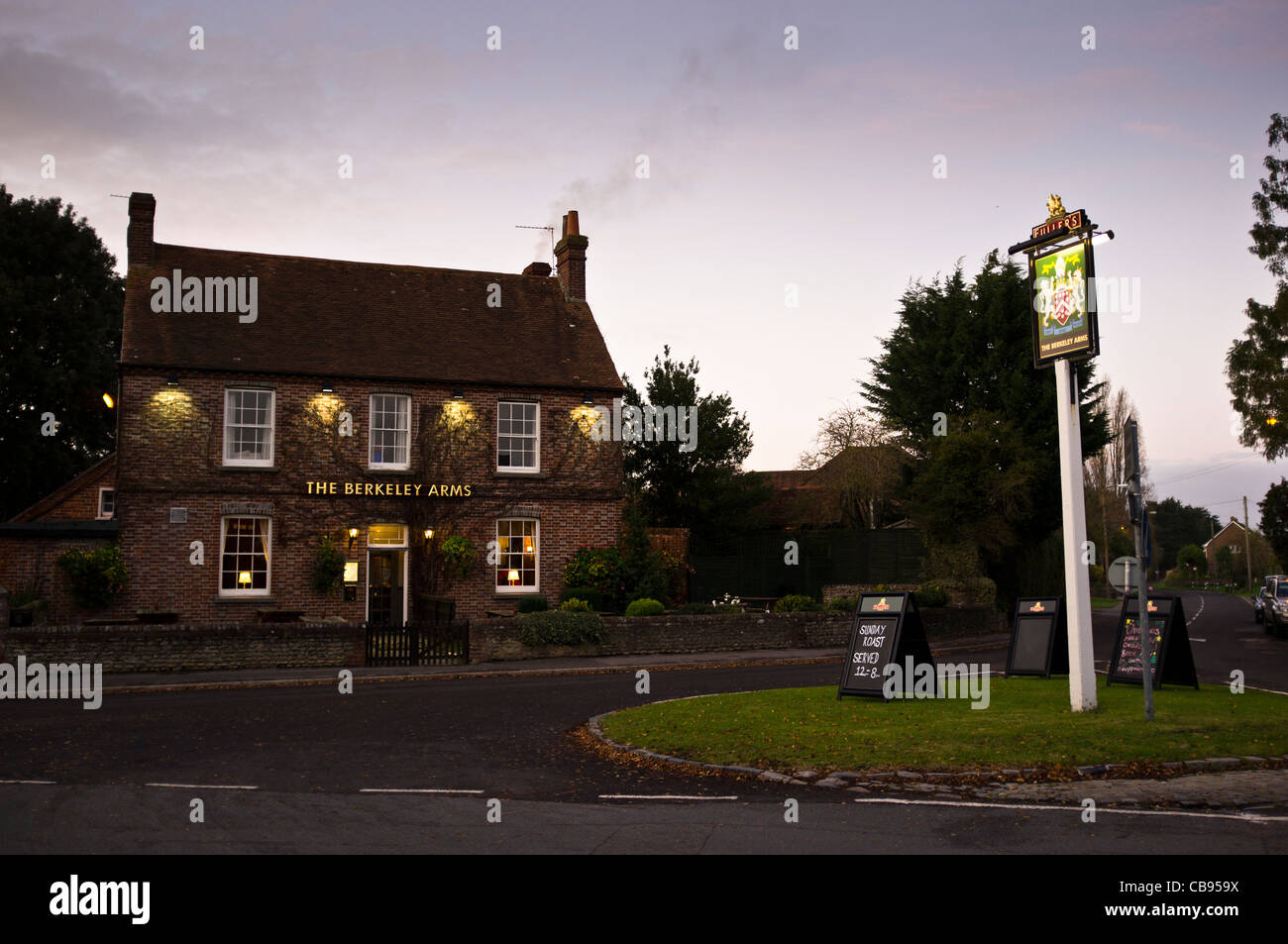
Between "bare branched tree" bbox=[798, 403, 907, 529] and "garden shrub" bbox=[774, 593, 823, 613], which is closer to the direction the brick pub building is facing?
the garden shrub

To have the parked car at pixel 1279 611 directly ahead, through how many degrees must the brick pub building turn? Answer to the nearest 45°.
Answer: approximately 90° to its left

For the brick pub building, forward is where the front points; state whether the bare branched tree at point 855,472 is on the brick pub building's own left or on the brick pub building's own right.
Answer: on the brick pub building's own left

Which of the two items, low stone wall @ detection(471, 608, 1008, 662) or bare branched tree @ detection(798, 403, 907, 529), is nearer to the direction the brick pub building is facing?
the low stone wall

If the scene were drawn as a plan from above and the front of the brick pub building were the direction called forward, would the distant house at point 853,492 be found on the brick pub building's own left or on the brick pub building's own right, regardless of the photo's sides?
on the brick pub building's own left

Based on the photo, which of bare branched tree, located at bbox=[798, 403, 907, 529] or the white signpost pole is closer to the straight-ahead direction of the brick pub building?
the white signpost pole

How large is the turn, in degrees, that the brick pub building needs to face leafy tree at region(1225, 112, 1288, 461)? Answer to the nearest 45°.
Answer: approximately 90° to its left

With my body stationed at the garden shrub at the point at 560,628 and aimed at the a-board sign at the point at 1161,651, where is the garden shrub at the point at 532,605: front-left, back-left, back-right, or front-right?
back-left

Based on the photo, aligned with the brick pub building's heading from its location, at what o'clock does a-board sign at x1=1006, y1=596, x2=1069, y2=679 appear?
a-board sign is roughly at 11 o'clock from brick pub building.

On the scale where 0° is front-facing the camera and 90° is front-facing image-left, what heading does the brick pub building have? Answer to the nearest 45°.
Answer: approximately 0°

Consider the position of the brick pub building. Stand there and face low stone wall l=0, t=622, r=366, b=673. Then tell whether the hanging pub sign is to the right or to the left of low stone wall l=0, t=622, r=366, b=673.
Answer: left
